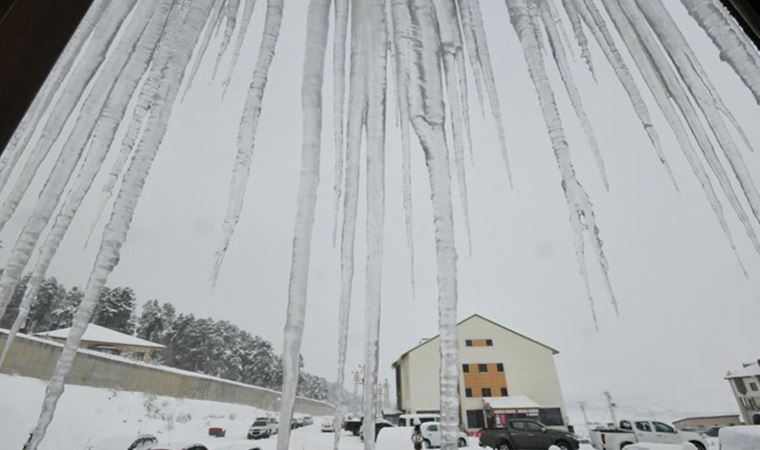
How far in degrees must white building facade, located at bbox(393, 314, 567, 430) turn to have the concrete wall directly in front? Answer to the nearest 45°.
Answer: approximately 45° to its right

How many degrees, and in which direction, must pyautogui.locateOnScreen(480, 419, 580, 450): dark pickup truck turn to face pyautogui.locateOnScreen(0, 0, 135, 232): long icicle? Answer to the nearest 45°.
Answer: approximately 90° to its right

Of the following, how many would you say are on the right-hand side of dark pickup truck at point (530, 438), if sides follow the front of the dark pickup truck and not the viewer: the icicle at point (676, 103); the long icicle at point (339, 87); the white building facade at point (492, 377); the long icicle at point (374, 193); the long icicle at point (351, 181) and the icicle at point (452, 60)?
5

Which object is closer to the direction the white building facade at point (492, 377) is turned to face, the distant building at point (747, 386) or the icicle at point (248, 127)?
the icicle

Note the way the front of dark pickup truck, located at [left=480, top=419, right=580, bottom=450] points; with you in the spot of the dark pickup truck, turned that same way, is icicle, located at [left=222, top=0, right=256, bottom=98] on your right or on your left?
on your right

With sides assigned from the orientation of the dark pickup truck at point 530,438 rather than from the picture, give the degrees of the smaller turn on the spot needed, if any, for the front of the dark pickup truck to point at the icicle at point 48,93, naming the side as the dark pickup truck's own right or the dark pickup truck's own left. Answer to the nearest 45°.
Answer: approximately 90° to the dark pickup truck's own right

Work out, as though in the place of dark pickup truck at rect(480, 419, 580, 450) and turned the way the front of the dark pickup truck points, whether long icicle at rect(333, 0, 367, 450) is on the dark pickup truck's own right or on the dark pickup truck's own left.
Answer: on the dark pickup truck's own right

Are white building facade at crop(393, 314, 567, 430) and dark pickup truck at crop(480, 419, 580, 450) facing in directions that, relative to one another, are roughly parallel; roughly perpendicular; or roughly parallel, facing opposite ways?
roughly perpendicular

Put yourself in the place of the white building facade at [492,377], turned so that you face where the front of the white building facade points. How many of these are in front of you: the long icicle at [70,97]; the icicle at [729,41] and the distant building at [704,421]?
2

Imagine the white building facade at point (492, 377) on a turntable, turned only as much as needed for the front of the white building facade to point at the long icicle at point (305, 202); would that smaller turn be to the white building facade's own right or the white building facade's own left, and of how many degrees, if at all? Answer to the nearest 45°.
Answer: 0° — it already faces it
